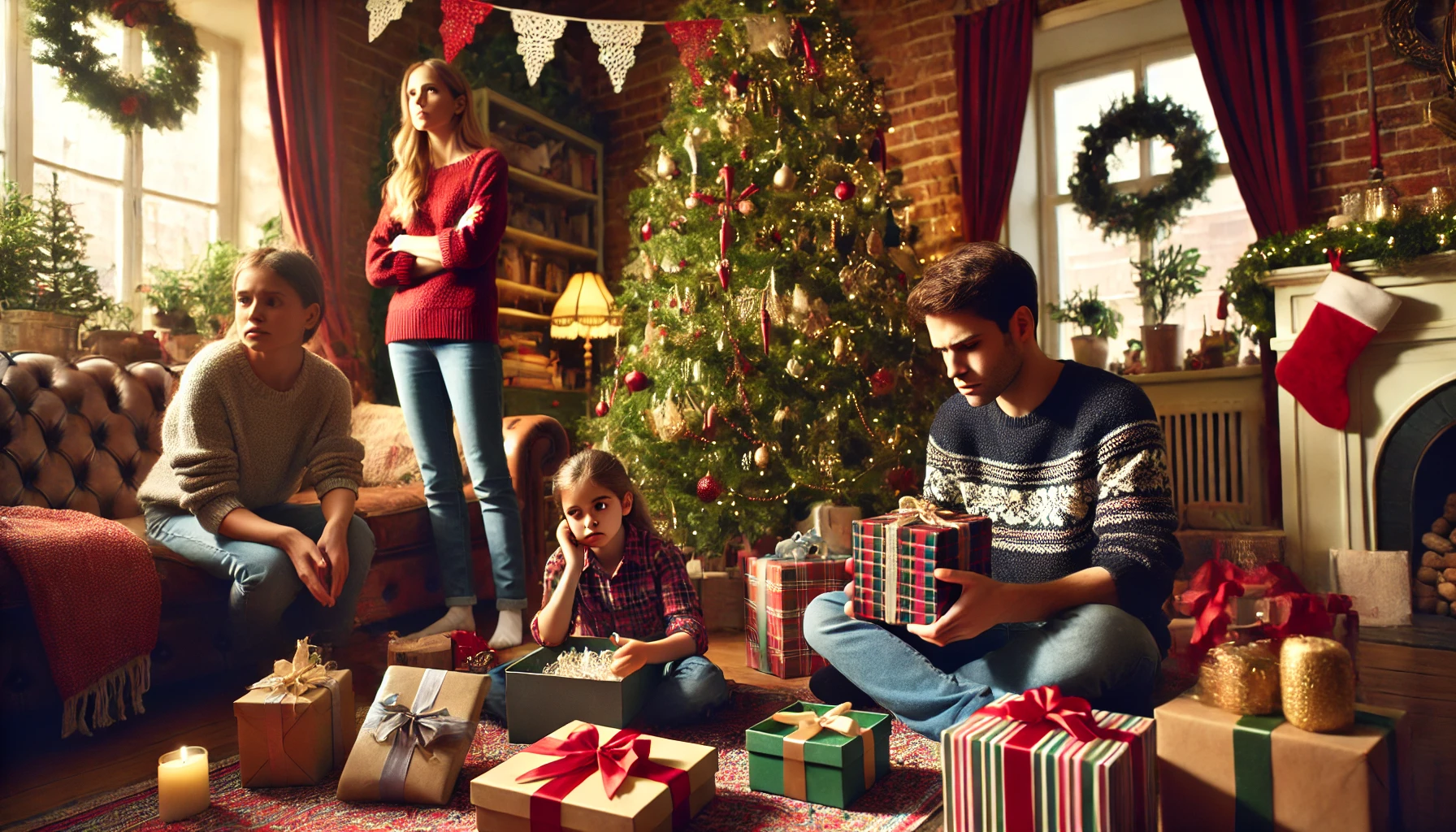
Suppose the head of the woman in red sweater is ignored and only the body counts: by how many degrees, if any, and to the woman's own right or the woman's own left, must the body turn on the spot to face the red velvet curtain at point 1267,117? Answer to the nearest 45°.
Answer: approximately 135° to the woman's own left

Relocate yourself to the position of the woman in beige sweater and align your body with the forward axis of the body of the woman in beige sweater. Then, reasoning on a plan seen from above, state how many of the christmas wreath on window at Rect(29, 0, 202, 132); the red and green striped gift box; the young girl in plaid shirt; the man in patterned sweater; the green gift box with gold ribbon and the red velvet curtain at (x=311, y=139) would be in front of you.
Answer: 4

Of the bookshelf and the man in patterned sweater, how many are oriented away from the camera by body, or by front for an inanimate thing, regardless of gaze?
0

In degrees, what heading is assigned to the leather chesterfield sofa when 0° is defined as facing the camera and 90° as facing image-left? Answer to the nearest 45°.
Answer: approximately 315°

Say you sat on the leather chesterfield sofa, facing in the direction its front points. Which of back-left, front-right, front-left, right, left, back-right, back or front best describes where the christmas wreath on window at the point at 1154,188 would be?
front-left

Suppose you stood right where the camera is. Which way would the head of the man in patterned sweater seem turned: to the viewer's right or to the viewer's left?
to the viewer's left

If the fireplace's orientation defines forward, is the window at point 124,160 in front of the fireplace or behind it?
in front

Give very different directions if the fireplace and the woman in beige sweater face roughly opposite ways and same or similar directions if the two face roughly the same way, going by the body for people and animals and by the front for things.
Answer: very different directions

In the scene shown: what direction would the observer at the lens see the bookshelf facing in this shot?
facing the viewer and to the right of the viewer

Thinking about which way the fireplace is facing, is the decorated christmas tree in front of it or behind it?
in front

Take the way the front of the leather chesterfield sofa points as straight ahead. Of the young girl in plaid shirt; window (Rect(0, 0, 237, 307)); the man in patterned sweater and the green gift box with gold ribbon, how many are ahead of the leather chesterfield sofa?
3

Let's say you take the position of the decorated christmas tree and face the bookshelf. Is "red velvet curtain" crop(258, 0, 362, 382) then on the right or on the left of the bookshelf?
left

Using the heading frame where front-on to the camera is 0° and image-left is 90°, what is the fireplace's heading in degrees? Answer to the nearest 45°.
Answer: approximately 45°

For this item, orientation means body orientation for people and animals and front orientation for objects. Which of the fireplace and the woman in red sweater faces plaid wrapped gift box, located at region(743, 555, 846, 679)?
the fireplace

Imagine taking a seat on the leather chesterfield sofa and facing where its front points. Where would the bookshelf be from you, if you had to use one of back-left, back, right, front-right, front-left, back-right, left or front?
left

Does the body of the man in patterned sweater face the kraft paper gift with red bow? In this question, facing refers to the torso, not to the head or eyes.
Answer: yes

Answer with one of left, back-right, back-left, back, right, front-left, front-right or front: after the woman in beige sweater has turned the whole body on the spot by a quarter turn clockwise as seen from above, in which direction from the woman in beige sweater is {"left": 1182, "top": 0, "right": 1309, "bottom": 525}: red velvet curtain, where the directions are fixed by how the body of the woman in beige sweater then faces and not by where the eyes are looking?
back-left

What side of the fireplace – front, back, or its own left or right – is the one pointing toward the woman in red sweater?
front
